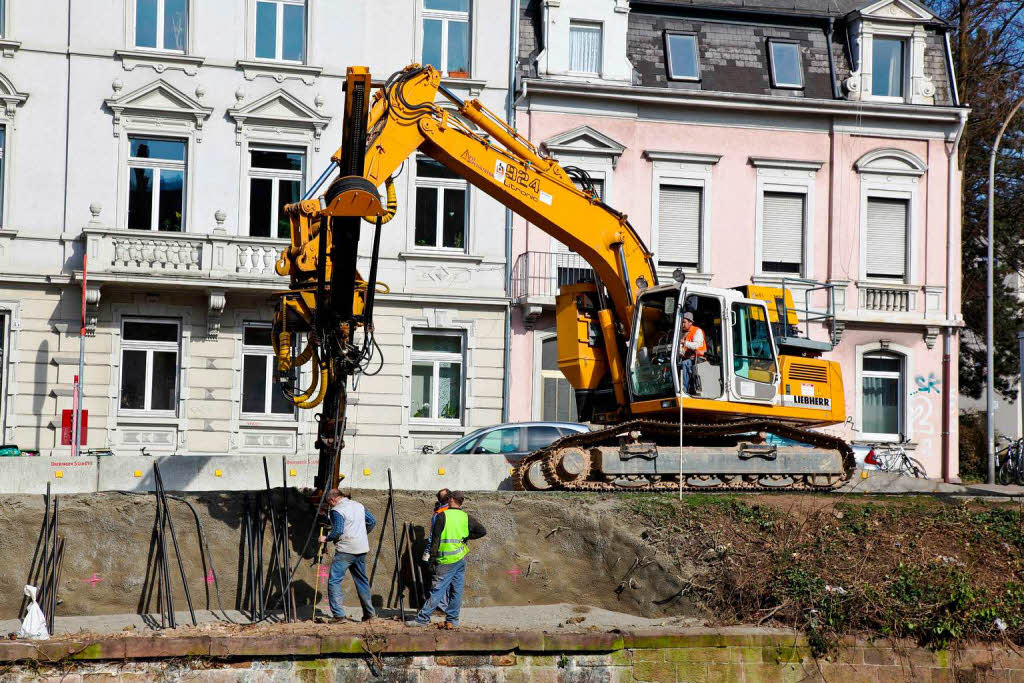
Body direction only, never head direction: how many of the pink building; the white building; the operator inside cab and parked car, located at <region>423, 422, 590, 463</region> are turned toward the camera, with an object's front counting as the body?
2

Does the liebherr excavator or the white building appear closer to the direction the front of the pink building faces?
the liebherr excavator

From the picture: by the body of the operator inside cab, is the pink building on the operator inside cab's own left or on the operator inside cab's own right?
on the operator inside cab's own right

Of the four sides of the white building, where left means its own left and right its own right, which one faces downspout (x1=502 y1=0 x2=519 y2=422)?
left

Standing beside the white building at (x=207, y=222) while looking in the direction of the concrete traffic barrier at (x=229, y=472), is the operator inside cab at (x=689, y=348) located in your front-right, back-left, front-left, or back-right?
front-left

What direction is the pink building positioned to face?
toward the camera

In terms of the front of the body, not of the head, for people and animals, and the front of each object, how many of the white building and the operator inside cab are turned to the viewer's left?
1

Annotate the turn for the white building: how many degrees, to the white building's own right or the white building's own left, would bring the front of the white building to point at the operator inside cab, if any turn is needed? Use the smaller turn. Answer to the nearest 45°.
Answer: approximately 45° to the white building's own left

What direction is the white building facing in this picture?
toward the camera

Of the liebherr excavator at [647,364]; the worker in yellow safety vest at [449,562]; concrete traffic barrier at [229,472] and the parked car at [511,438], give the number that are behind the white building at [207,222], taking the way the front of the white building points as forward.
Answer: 0

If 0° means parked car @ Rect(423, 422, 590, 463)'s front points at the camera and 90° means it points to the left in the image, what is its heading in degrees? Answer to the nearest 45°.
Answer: approximately 90°

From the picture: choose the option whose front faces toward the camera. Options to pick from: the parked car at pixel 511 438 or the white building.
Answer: the white building

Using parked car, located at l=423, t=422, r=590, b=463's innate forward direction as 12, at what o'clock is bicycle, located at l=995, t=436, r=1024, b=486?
The bicycle is roughly at 5 o'clock from the parked car.

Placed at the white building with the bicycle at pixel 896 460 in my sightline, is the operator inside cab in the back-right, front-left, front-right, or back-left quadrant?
front-right

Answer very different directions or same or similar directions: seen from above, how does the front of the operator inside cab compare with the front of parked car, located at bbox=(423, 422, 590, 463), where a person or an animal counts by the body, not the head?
same or similar directions

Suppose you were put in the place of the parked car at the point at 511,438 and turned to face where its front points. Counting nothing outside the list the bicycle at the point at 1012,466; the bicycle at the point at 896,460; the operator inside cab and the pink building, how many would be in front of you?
0

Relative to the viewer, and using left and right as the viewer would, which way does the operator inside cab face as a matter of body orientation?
facing to the left of the viewer

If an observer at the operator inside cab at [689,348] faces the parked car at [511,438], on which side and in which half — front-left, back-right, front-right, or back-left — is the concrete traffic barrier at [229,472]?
front-left

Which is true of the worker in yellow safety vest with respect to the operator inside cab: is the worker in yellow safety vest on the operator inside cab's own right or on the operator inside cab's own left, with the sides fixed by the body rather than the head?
on the operator inside cab's own left

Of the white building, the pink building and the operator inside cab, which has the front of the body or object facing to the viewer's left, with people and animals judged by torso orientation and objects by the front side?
the operator inside cab
